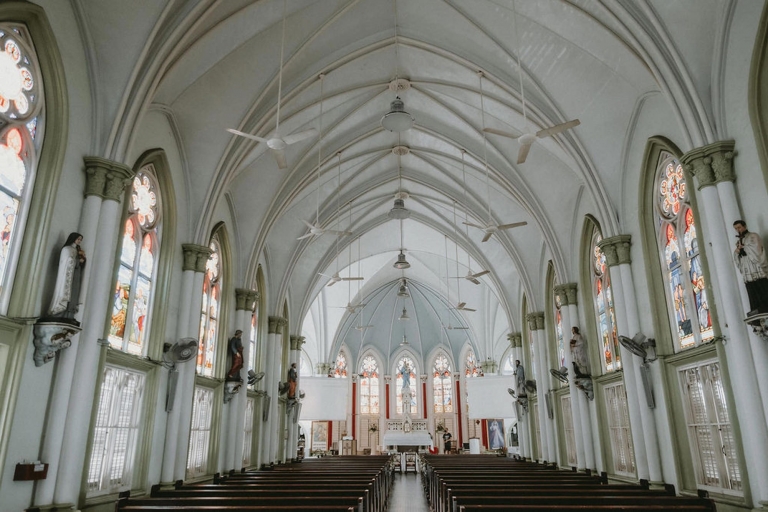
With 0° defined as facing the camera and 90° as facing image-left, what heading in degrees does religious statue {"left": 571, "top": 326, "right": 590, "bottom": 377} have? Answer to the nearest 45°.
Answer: approximately 90°

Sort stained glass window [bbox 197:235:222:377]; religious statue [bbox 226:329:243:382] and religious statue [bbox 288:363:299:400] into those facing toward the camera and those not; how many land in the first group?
0

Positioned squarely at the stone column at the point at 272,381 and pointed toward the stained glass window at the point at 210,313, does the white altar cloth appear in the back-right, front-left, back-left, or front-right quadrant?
back-left

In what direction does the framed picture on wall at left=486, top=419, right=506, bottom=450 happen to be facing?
toward the camera

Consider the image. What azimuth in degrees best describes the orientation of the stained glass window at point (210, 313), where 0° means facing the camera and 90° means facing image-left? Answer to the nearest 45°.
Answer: approximately 270°

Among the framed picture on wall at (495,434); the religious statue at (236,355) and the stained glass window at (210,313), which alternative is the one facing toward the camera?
the framed picture on wall

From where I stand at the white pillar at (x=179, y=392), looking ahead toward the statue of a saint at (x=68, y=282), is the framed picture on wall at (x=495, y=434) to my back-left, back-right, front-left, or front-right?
back-left

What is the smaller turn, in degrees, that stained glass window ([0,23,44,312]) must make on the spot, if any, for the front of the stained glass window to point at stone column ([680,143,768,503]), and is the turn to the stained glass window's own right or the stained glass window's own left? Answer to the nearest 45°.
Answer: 0° — it already faces it

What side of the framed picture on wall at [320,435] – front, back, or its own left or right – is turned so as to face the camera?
front

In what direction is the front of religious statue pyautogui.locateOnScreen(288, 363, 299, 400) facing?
to the viewer's right

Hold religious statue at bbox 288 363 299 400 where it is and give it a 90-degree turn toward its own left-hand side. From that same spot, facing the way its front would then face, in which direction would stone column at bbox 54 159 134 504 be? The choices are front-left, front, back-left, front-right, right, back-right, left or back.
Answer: back

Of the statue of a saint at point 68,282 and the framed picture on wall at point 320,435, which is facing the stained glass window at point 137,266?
the framed picture on wall

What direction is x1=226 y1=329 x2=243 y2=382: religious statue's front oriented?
to the viewer's right

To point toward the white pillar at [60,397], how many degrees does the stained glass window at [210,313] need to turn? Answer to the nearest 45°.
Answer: approximately 90° to its right

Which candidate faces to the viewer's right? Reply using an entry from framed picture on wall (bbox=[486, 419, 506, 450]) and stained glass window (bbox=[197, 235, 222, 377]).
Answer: the stained glass window
